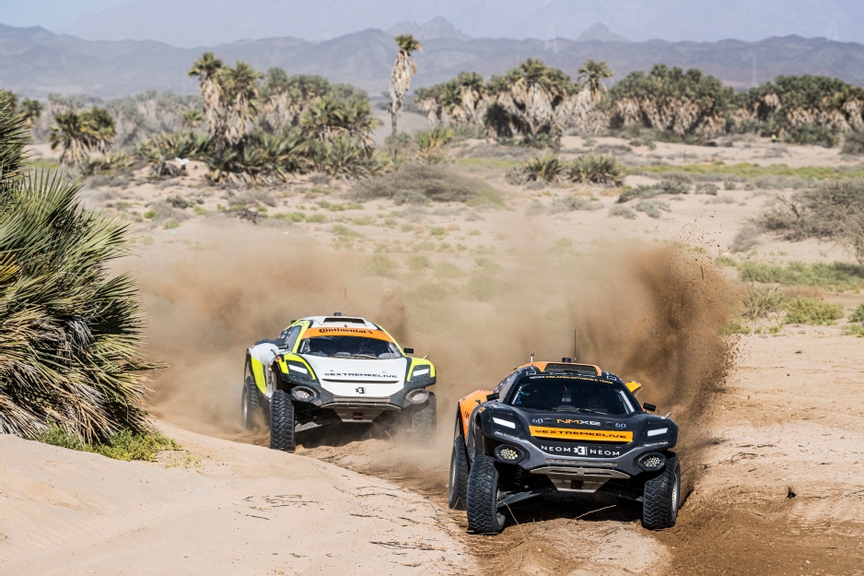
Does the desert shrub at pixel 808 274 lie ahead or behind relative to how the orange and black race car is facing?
behind

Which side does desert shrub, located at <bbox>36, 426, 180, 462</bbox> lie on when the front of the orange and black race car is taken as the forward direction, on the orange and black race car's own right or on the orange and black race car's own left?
on the orange and black race car's own right

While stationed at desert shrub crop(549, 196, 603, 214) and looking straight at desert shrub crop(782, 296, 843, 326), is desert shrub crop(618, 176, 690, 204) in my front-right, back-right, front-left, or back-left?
back-left

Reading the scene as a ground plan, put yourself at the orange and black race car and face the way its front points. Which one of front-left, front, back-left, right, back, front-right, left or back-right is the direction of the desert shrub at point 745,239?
back

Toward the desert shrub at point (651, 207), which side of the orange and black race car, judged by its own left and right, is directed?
back

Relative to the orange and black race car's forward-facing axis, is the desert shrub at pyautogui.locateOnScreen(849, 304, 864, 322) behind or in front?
behind

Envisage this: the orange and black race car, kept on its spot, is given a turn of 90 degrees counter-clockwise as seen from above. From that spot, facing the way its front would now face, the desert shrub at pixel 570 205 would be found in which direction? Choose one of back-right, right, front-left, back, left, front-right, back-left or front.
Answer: left

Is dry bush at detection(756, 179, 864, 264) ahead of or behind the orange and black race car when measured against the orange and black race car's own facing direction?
behind

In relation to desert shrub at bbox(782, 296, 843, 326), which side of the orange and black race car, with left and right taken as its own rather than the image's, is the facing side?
back

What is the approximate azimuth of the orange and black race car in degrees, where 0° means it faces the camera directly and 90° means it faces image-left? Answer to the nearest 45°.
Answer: approximately 0°

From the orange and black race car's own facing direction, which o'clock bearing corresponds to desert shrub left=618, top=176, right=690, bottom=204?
The desert shrub is roughly at 6 o'clock from the orange and black race car.

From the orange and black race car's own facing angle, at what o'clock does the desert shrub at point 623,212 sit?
The desert shrub is roughly at 6 o'clock from the orange and black race car.
